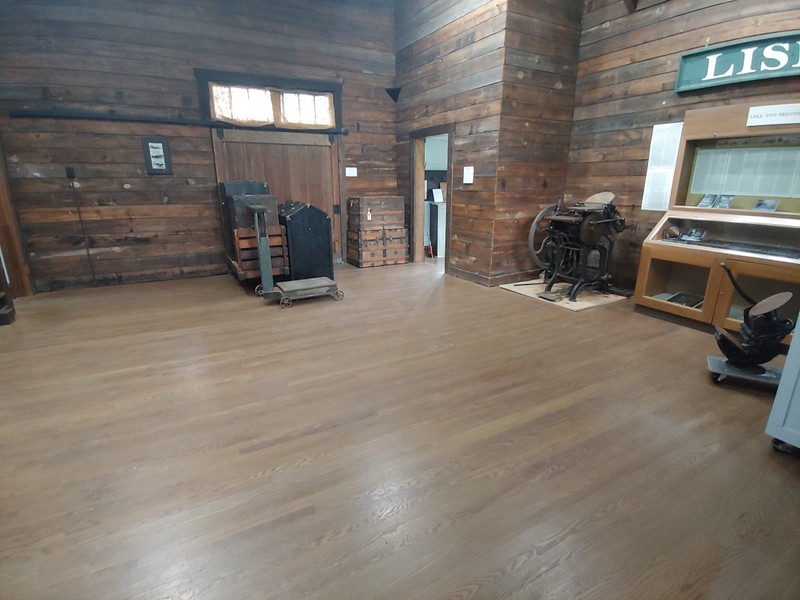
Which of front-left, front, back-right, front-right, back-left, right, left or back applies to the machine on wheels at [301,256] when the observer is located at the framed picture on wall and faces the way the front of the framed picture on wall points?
front-left

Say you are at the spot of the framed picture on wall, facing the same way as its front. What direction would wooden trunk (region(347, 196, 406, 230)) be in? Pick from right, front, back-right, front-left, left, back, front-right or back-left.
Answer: left

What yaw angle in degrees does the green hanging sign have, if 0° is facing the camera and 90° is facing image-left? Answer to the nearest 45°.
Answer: approximately 45°

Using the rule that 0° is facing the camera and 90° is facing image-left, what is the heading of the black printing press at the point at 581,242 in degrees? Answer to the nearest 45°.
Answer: approximately 45°

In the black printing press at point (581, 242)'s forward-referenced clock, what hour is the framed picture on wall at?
The framed picture on wall is roughly at 1 o'clock from the black printing press.

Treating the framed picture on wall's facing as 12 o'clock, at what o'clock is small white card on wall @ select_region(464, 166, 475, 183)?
The small white card on wall is roughly at 10 o'clock from the framed picture on wall.

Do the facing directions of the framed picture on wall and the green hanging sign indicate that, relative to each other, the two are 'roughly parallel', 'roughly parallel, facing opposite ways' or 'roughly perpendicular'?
roughly perpendicular

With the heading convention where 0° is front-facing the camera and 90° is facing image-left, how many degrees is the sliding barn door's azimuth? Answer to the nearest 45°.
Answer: approximately 0°

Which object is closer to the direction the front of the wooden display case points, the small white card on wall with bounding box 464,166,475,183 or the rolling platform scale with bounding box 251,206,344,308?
the rolling platform scale

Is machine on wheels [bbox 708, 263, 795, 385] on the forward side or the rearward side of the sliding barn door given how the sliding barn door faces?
on the forward side

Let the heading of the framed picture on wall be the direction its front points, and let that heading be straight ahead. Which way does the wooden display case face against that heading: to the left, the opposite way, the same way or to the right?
to the right

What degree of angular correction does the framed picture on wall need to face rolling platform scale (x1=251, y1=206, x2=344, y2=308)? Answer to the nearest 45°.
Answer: approximately 45° to its left

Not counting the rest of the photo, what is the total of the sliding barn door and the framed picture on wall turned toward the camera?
2
